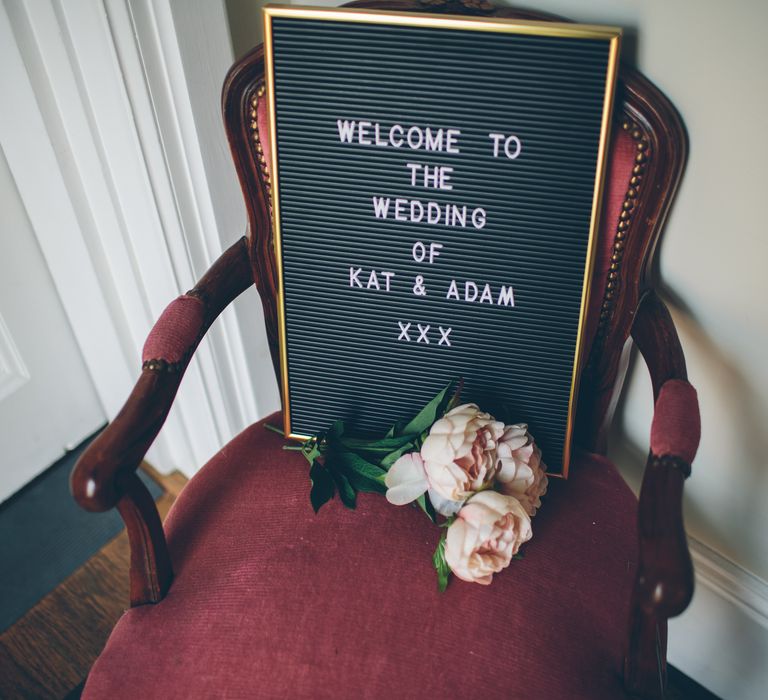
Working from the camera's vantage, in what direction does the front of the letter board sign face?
facing the viewer

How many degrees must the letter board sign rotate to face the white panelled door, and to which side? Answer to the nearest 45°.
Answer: approximately 90° to its right
